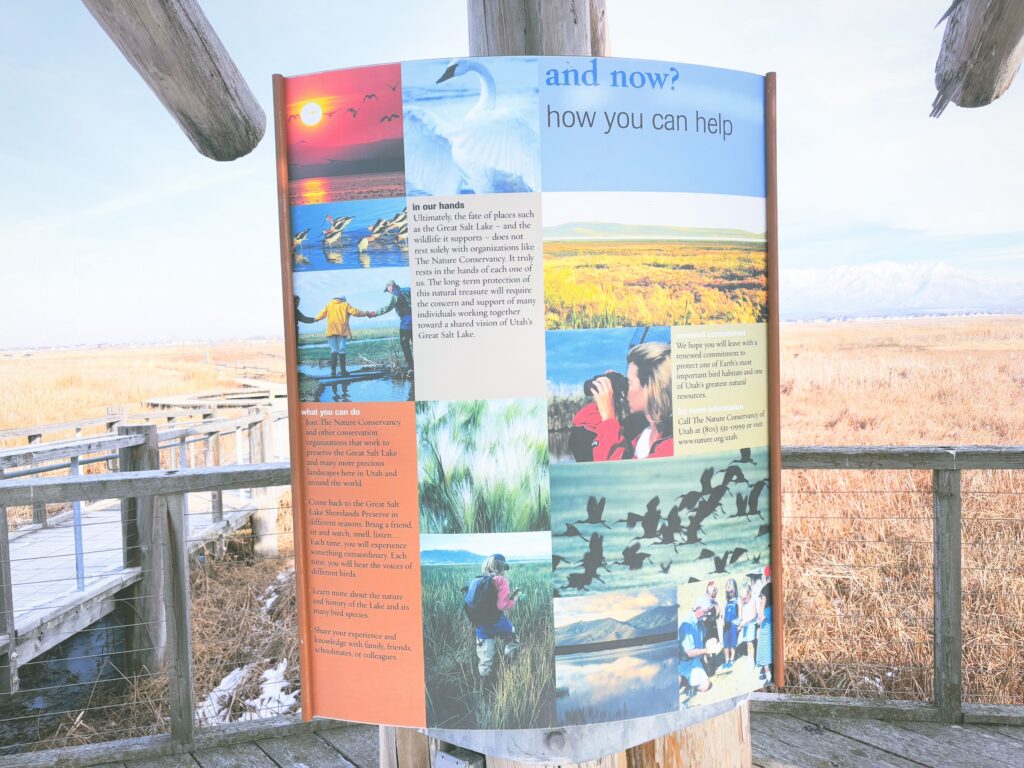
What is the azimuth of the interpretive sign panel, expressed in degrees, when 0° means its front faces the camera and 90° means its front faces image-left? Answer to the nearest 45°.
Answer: approximately 0°

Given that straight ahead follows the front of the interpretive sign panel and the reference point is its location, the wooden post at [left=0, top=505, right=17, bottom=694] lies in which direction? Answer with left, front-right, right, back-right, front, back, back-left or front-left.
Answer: back-right

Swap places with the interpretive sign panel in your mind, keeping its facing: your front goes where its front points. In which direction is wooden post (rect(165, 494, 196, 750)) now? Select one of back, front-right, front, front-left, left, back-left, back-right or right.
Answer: back-right

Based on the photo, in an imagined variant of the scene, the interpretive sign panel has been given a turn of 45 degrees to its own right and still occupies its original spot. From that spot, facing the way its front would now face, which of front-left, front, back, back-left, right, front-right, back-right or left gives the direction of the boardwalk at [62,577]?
right

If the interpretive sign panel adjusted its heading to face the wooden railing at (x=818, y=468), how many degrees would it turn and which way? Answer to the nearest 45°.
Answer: approximately 135° to its left

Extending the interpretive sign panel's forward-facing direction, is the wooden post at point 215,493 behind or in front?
behind

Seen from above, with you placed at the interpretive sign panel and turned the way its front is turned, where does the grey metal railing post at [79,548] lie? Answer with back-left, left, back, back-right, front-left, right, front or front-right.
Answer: back-right

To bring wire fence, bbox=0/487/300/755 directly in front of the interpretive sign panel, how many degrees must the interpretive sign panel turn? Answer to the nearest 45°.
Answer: approximately 135° to its right

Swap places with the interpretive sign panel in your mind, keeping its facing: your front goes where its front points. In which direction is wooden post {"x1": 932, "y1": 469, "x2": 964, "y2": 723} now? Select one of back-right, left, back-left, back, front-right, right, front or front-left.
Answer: back-left

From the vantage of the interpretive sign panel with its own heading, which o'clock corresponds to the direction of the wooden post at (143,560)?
The wooden post is roughly at 5 o'clock from the interpretive sign panel.
